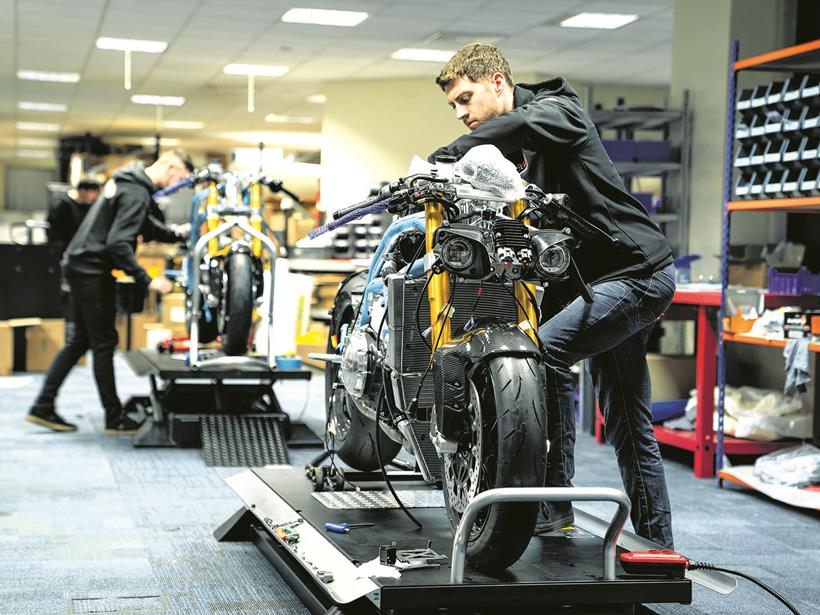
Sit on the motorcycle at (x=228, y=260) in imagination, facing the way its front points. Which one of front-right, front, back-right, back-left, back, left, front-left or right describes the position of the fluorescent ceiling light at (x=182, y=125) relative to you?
back

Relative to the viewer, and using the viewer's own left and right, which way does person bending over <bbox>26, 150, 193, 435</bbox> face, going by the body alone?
facing to the right of the viewer

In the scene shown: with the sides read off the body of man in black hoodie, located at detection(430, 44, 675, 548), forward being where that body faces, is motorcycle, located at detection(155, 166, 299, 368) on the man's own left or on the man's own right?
on the man's own right

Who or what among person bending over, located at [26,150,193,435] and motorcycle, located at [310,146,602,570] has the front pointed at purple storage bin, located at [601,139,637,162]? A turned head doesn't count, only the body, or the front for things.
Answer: the person bending over

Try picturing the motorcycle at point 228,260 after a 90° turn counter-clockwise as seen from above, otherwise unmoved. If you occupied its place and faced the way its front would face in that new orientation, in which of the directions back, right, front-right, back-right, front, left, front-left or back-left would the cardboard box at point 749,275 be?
front

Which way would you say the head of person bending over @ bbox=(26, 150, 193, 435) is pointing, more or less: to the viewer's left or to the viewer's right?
to the viewer's right

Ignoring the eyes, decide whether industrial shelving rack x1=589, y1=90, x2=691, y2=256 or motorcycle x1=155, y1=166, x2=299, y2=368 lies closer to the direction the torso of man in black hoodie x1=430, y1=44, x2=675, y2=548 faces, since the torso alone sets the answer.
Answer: the motorcycle

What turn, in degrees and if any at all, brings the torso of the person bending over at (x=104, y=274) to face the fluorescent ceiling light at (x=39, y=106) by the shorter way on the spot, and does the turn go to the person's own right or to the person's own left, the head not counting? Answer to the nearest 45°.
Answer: approximately 90° to the person's own left

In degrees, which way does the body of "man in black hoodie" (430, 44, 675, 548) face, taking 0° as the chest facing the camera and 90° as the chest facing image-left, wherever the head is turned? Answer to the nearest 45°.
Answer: approximately 90°

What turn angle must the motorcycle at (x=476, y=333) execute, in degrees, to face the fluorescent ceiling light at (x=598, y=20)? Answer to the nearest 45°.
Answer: approximately 135° to its left

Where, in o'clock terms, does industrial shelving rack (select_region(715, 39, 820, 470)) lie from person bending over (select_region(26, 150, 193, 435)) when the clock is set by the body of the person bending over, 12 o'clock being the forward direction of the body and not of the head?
The industrial shelving rack is roughly at 1 o'clock from the person bending over.

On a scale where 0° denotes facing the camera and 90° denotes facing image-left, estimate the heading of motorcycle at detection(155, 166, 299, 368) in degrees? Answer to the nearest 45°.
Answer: approximately 0°
